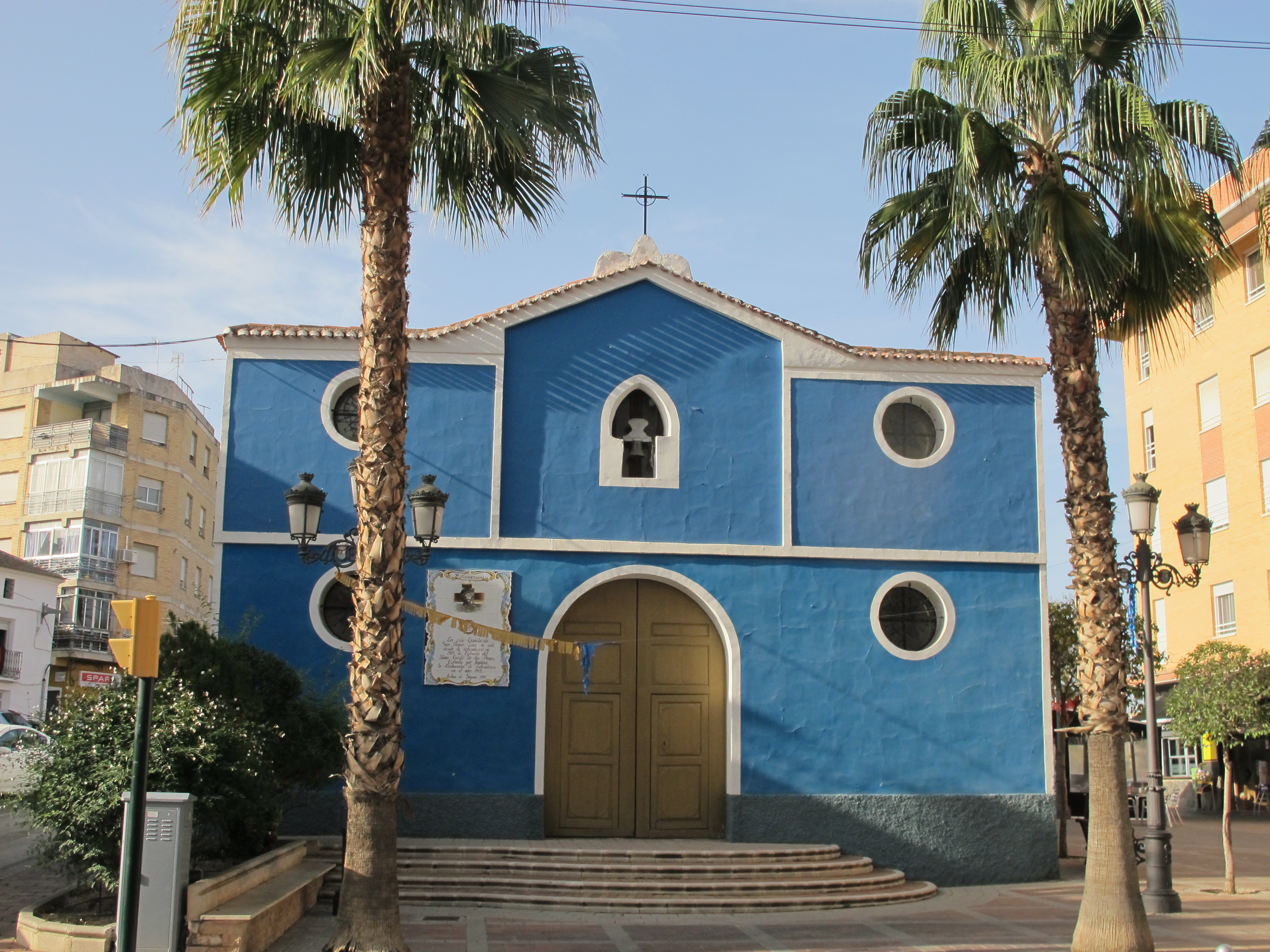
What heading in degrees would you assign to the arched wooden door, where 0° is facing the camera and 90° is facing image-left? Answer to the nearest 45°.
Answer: approximately 0°

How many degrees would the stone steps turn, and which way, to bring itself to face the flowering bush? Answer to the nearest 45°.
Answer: approximately 45° to its right

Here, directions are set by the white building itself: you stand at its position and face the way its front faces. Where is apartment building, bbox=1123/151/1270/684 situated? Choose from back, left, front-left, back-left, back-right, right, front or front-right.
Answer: front

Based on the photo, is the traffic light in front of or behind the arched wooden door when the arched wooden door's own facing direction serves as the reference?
in front

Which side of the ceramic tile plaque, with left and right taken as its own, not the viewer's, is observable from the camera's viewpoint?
front

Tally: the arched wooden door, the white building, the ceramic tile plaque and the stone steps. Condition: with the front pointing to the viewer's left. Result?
0

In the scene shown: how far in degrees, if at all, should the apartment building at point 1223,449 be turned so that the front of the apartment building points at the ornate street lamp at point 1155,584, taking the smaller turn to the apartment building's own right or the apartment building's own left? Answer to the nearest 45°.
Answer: approximately 45° to the apartment building's own left

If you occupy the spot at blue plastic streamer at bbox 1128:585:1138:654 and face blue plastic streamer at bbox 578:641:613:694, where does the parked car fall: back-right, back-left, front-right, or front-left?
front-right

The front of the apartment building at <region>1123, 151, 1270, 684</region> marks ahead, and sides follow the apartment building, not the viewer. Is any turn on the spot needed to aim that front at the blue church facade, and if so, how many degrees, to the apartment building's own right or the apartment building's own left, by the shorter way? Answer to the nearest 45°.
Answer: approximately 45° to the apartment building's own left

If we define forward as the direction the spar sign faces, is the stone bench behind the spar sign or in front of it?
in front

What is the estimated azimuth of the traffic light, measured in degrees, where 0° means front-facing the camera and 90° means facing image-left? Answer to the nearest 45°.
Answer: approximately 90°

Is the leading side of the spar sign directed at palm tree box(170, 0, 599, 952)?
yes

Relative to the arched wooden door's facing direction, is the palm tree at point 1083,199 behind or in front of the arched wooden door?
in front
